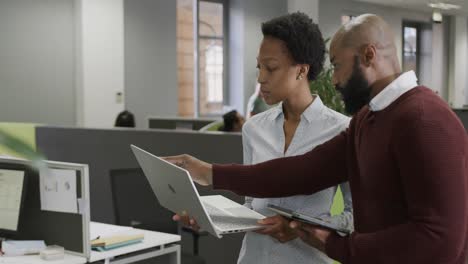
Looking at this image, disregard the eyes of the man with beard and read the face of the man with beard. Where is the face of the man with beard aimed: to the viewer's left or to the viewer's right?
to the viewer's left

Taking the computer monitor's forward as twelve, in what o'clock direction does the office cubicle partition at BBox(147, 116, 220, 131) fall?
The office cubicle partition is roughly at 7 o'clock from the computer monitor.

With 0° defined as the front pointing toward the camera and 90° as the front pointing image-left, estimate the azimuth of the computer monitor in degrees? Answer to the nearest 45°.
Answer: approximately 0°

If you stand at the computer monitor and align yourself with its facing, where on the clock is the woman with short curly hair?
The woman with short curly hair is roughly at 11 o'clock from the computer monitor.

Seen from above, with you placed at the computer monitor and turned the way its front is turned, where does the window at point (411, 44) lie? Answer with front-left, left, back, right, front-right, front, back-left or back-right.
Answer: back-left

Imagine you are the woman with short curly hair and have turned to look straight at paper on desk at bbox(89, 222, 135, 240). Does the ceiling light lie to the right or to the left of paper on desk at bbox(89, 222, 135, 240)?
right

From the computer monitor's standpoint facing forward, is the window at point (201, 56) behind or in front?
behind

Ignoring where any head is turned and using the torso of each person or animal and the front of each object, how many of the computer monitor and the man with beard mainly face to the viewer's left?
1

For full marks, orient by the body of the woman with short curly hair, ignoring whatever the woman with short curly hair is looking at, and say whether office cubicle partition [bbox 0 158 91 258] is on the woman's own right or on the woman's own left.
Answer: on the woman's own right

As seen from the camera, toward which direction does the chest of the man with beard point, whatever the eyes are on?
to the viewer's left

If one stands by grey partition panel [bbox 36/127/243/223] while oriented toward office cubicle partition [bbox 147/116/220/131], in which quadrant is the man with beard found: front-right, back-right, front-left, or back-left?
back-right

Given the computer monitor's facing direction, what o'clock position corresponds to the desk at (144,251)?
The desk is roughly at 9 o'clock from the computer monitor.
